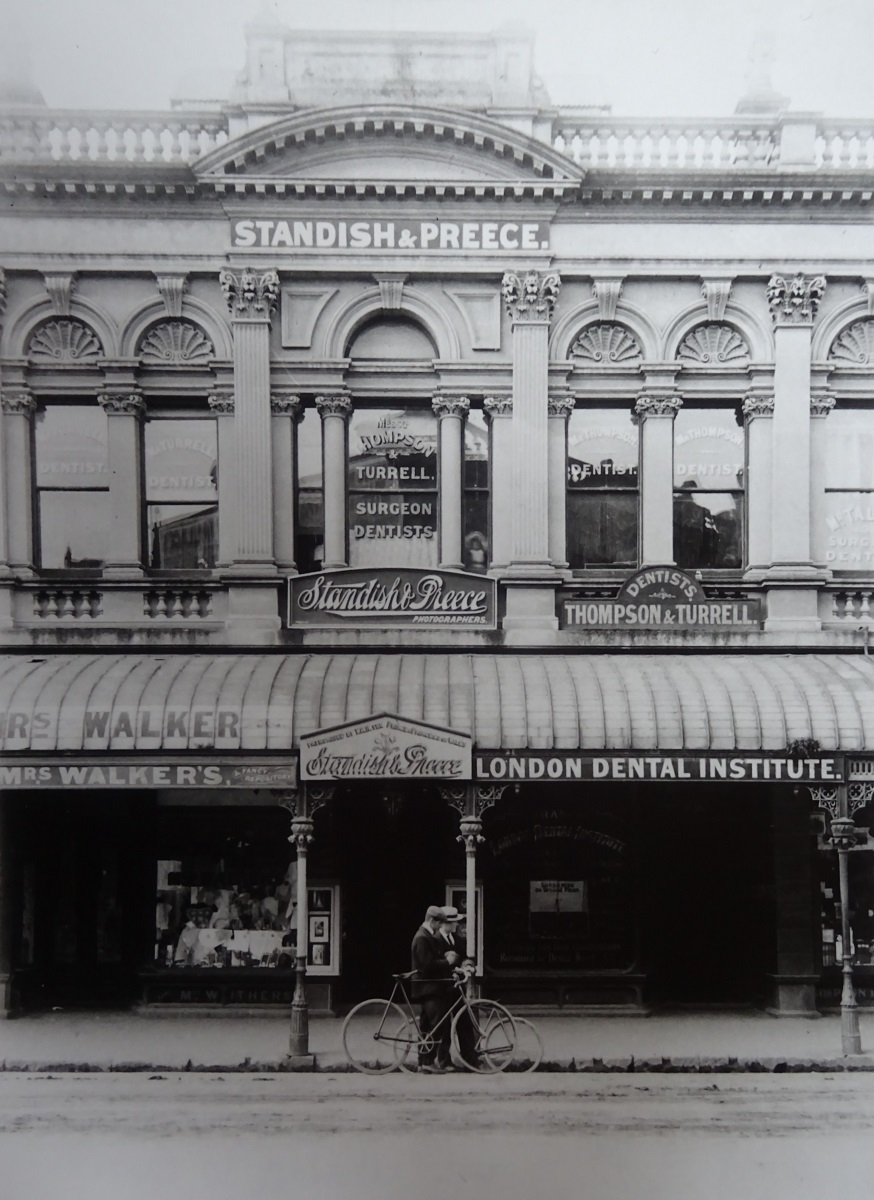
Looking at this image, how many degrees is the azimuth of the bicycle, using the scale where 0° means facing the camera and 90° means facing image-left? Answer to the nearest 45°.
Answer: approximately 270°

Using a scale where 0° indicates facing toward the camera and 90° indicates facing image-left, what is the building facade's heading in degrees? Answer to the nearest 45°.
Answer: approximately 0°

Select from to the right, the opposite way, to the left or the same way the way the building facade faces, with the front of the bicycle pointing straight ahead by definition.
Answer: to the right

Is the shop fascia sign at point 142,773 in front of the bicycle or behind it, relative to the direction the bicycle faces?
behind

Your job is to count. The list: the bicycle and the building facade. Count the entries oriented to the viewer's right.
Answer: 1
